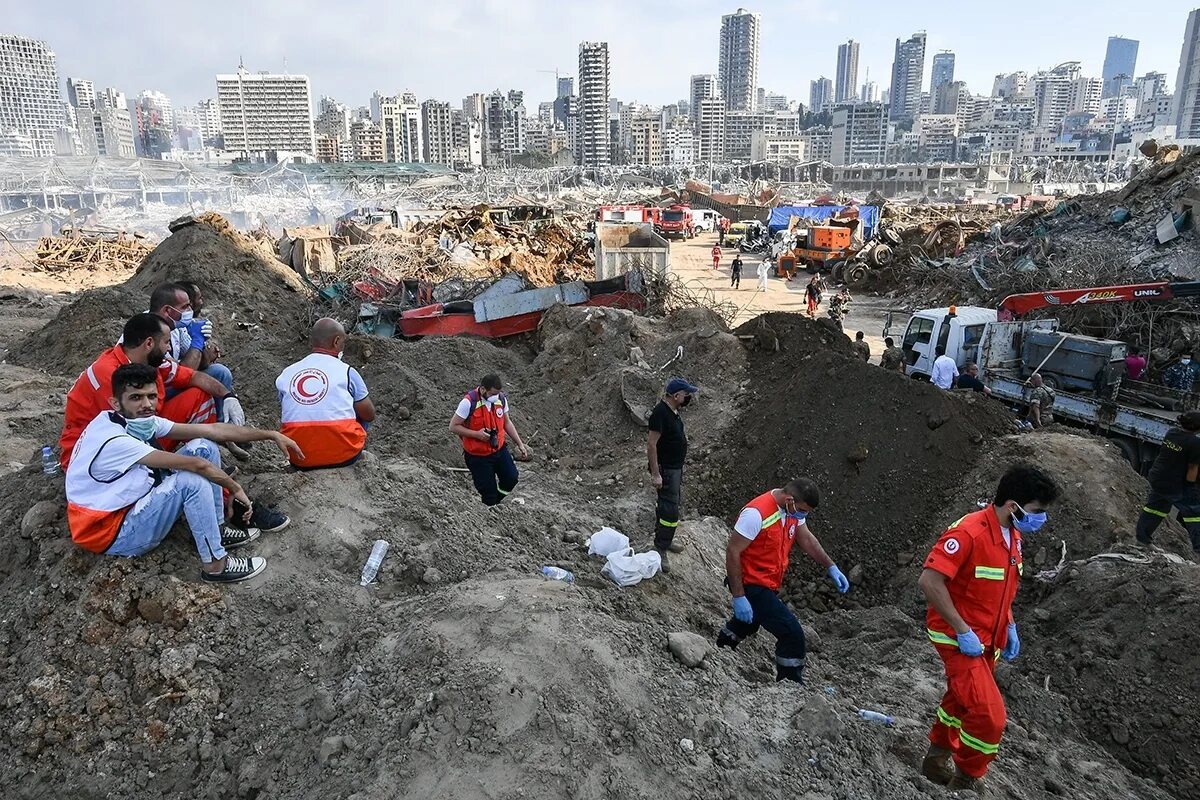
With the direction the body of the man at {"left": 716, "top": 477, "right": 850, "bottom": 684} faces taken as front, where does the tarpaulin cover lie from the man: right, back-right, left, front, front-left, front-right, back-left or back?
back-left

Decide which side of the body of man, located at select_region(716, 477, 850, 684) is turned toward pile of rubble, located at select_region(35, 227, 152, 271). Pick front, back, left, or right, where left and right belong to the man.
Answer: back

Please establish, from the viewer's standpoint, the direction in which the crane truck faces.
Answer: facing away from the viewer and to the left of the viewer

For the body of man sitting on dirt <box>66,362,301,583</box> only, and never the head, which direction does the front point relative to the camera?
to the viewer's right

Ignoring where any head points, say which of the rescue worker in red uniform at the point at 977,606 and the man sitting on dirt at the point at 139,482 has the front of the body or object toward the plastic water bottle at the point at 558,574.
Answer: the man sitting on dirt

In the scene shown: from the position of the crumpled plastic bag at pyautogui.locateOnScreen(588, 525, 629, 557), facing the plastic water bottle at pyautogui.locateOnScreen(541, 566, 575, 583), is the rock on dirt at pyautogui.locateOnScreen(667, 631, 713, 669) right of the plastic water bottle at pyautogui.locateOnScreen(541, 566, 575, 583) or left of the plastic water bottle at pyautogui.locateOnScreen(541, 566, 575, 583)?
left

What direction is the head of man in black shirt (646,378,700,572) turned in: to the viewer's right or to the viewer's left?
to the viewer's right

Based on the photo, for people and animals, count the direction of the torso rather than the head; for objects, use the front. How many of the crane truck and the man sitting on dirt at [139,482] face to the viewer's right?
1

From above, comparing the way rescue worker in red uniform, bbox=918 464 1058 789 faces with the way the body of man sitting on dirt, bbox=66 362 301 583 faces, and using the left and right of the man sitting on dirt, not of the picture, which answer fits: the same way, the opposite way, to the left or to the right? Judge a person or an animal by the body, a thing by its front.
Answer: to the right
